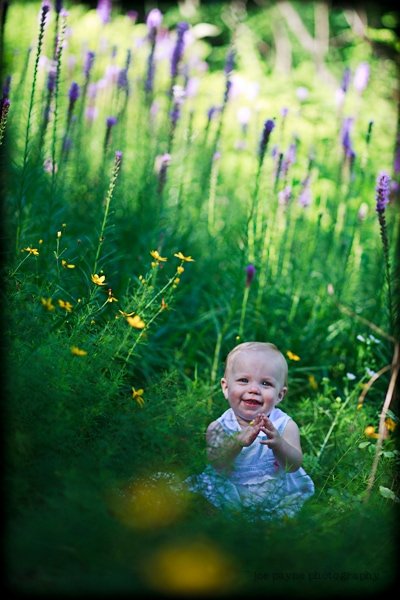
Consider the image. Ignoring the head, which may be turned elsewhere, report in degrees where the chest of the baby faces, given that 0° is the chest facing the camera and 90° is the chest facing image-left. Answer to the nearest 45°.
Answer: approximately 0°

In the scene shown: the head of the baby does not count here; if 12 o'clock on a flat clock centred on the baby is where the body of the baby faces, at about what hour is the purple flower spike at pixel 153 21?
The purple flower spike is roughly at 5 o'clock from the baby.

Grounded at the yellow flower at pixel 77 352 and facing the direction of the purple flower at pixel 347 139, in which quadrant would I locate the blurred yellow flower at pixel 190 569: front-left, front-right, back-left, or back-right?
back-right

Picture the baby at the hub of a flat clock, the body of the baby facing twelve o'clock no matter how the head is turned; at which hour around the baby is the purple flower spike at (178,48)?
The purple flower spike is roughly at 5 o'clock from the baby.

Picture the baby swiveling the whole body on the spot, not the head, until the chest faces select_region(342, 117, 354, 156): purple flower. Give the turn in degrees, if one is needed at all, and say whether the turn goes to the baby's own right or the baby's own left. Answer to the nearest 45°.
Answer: approximately 180°

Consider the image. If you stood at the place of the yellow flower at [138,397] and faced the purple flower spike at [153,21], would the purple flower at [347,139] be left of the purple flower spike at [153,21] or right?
right
